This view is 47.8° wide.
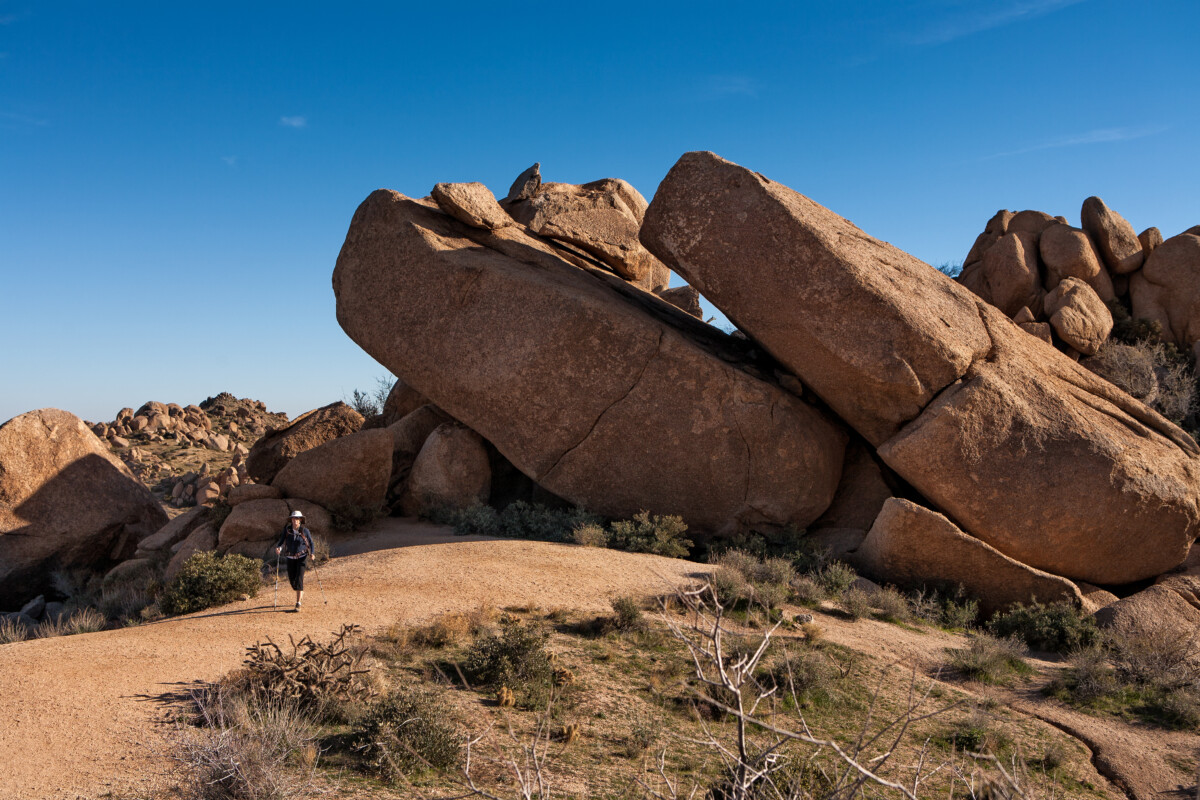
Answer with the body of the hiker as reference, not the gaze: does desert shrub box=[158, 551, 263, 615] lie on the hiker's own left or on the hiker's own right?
on the hiker's own right

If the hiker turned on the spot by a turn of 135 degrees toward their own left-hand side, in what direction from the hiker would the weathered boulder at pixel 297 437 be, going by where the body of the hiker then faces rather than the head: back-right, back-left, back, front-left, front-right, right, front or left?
front-left

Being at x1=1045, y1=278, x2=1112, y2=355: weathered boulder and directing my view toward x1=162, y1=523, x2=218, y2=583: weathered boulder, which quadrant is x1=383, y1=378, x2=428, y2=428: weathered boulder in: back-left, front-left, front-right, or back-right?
front-right

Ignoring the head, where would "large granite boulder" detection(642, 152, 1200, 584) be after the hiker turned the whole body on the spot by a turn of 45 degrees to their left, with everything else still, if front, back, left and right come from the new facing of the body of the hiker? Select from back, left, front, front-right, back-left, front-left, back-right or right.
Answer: front-left

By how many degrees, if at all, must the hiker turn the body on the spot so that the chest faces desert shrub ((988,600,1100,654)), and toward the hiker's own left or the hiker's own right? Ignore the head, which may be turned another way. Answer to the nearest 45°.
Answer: approximately 90° to the hiker's own left

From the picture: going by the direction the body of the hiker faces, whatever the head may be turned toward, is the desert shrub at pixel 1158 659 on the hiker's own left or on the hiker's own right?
on the hiker's own left

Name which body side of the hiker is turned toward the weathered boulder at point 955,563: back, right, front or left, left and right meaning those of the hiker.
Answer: left

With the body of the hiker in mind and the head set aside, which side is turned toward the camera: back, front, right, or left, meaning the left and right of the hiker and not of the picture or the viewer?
front

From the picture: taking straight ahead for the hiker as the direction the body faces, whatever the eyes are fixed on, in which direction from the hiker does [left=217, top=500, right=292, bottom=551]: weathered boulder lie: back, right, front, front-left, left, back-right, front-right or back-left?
back

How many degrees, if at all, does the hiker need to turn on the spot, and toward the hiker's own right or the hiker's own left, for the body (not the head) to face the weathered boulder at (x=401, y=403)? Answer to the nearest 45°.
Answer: approximately 180°

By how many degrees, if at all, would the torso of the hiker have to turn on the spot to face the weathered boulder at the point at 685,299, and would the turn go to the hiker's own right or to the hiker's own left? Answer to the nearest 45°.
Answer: approximately 135° to the hiker's own left

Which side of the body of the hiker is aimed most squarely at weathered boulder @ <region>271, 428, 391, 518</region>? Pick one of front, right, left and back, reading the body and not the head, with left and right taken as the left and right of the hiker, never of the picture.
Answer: back

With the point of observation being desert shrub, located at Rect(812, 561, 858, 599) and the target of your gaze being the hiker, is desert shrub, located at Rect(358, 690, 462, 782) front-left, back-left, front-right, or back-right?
front-left

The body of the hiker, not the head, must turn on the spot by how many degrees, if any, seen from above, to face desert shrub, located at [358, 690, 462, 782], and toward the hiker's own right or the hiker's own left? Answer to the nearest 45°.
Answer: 0° — they already face it
